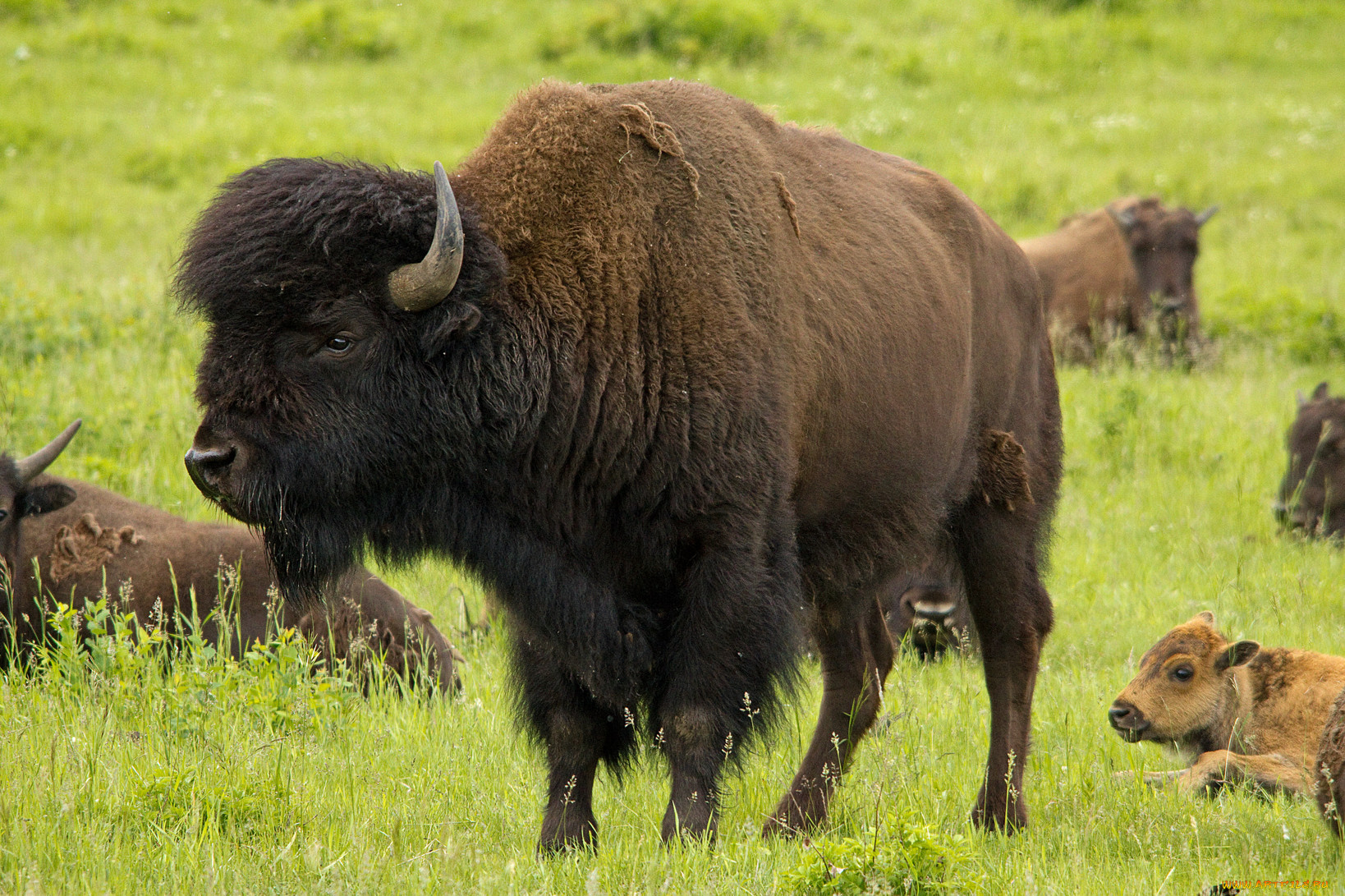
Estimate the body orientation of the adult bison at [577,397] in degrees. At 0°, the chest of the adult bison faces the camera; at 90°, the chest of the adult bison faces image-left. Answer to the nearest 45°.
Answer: approximately 45°

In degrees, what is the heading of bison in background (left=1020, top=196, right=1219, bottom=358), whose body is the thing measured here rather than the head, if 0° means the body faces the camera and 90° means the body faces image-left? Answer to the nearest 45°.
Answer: approximately 315°

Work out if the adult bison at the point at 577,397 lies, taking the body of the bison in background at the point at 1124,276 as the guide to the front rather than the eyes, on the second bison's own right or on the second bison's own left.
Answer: on the second bison's own right

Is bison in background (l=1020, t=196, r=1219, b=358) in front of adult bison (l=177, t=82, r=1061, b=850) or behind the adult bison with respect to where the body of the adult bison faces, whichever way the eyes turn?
behind

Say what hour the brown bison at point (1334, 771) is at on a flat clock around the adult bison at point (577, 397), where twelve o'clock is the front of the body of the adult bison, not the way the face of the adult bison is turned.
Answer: The brown bison is roughly at 8 o'clock from the adult bison.

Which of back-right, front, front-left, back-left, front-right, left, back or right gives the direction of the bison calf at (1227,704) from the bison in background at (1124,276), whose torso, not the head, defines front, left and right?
front-right

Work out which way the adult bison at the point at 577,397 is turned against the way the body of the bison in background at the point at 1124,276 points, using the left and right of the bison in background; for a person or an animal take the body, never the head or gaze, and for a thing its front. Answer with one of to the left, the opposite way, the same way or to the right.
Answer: to the right

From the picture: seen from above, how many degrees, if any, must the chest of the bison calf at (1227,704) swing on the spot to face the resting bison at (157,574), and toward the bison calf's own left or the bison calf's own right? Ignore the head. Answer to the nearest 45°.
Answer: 0° — it already faces it

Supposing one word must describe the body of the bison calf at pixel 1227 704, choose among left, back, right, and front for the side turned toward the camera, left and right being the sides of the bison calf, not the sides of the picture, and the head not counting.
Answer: left

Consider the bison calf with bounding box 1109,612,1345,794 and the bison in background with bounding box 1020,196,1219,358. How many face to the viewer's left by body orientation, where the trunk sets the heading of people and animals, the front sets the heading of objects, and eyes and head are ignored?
1

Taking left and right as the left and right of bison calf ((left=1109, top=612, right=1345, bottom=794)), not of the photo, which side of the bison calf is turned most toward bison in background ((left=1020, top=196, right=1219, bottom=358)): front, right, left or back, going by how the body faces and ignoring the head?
right

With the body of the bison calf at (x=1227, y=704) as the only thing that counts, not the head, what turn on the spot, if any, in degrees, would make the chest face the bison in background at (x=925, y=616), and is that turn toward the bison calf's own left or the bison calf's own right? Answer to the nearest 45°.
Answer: approximately 45° to the bison calf's own right
